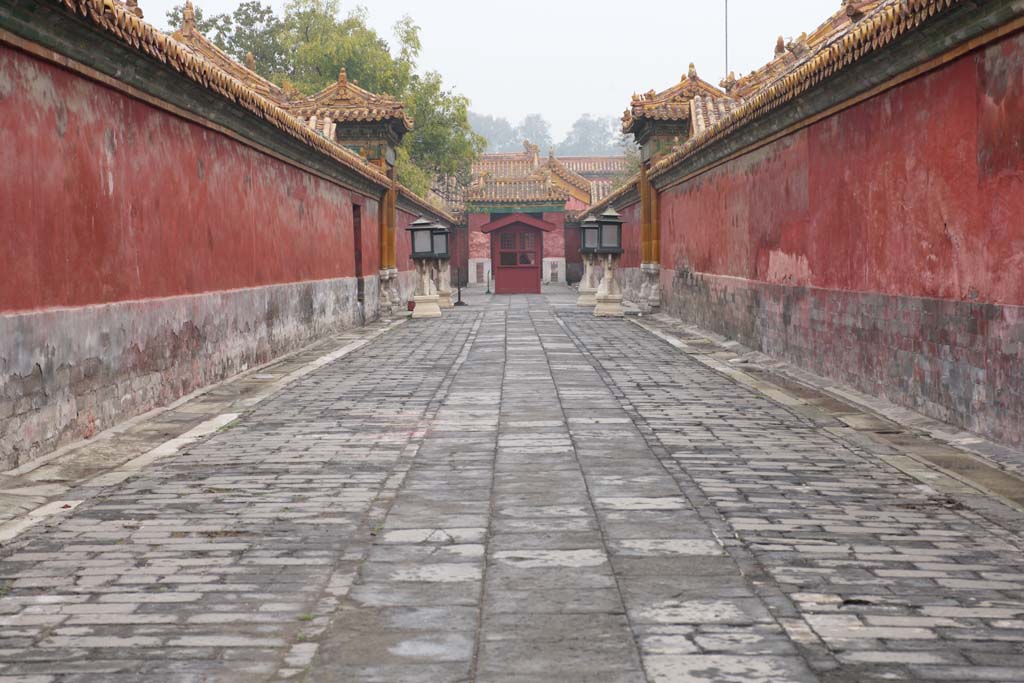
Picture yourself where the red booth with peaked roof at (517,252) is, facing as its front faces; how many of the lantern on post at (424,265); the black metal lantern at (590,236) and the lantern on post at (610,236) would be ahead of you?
3

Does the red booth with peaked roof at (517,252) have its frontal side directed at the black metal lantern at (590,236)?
yes

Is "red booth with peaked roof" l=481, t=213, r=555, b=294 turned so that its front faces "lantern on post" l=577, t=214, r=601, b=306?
yes

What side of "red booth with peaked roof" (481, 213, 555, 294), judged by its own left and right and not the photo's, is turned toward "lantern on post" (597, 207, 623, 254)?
front

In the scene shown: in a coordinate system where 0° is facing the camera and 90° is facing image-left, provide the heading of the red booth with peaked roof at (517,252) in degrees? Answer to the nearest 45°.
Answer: approximately 0°

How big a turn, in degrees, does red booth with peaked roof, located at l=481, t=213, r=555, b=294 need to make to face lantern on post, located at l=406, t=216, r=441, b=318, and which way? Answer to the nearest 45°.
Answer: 0° — it already faces it

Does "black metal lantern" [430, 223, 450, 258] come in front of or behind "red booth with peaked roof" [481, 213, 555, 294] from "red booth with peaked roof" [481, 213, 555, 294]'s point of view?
in front

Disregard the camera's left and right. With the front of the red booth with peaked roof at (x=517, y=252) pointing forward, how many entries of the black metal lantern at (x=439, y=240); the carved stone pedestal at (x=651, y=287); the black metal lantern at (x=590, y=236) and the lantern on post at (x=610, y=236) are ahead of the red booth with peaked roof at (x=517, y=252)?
4

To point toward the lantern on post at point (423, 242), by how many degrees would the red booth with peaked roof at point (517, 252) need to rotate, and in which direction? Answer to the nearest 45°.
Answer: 0° — it already faces it
